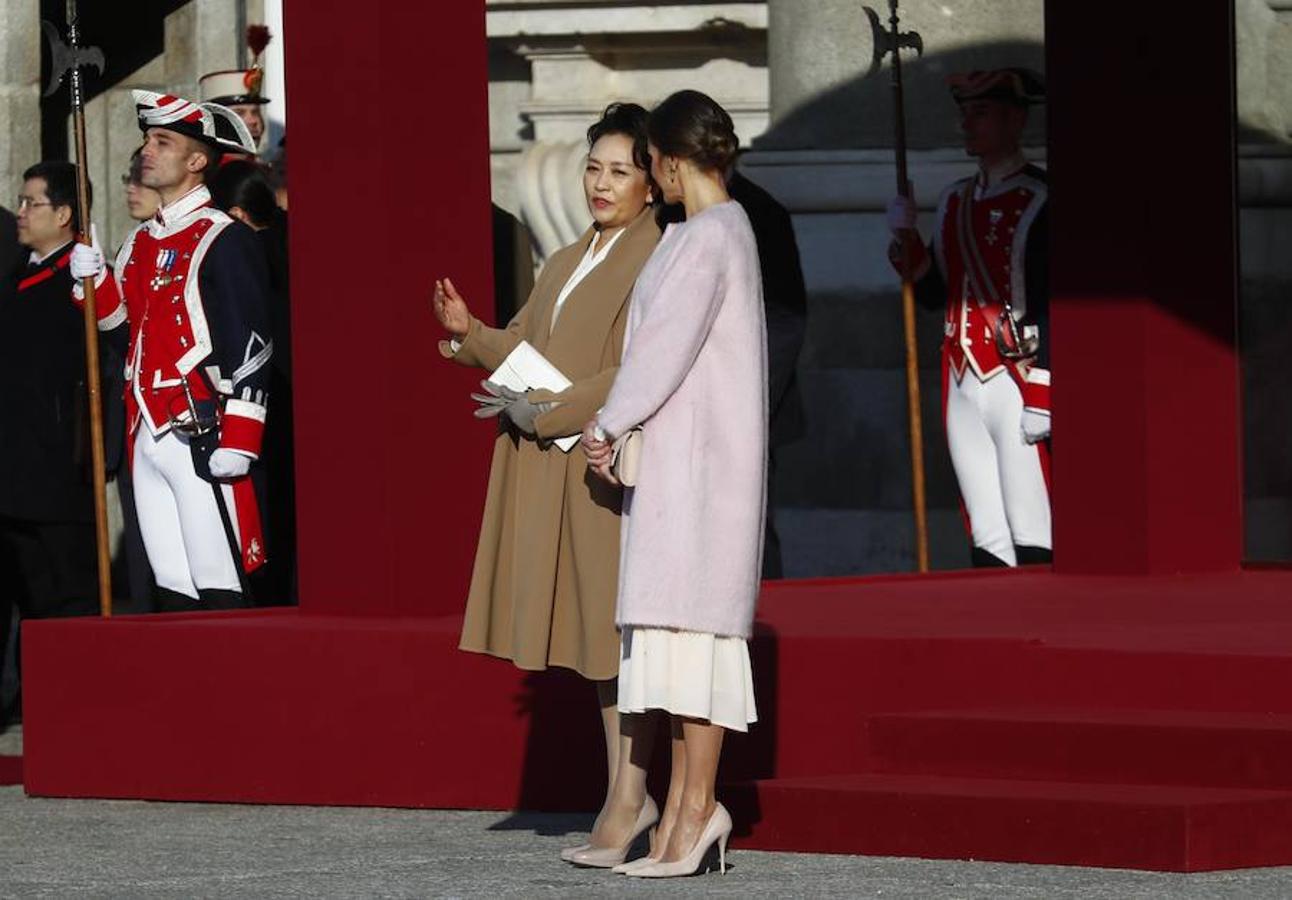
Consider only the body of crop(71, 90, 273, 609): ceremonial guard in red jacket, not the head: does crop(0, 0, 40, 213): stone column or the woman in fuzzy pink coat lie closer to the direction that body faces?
the woman in fuzzy pink coat

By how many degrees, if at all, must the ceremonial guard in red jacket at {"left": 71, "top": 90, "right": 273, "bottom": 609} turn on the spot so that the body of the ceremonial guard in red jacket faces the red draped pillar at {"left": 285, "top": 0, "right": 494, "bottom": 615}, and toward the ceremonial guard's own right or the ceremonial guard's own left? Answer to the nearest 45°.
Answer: approximately 90° to the ceremonial guard's own left

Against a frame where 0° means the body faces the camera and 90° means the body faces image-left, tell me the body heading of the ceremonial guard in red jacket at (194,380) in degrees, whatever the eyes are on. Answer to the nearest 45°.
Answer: approximately 45°
